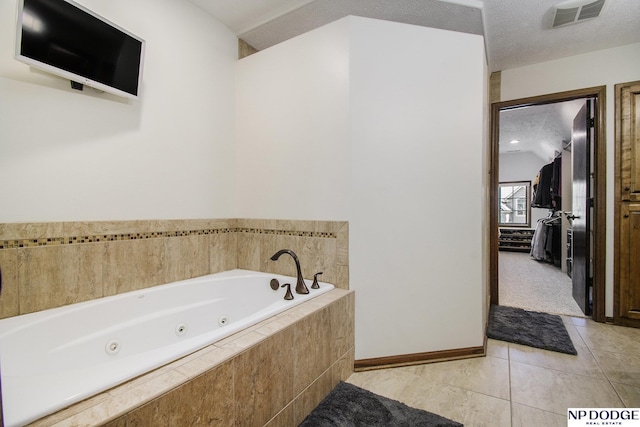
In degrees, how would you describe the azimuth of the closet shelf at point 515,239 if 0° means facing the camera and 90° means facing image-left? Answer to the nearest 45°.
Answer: approximately 0°

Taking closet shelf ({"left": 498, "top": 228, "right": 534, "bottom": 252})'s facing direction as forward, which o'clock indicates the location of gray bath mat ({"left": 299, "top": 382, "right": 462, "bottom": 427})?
The gray bath mat is roughly at 12 o'clock from the closet shelf.

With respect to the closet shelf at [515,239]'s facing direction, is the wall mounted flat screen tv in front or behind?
in front

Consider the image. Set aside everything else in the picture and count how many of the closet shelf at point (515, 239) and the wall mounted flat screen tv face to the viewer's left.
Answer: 0

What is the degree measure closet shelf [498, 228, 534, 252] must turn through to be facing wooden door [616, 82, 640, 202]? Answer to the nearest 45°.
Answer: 0° — it already faces it

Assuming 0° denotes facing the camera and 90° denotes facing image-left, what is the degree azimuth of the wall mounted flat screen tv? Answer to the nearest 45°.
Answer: approximately 315°
